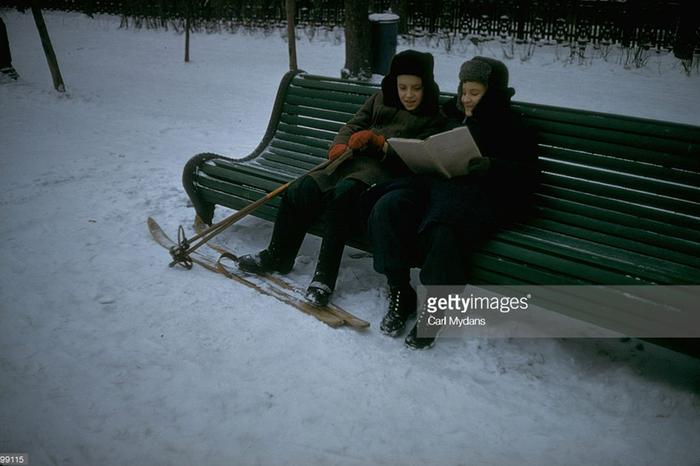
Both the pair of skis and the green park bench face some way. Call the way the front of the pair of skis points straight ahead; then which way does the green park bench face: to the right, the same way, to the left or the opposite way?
to the left

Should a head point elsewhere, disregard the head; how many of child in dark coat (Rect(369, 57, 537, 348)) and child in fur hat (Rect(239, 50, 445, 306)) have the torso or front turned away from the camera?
0

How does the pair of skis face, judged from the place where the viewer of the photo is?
facing away from the viewer and to the left of the viewer

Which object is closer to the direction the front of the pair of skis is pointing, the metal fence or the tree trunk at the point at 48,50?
the tree trunk

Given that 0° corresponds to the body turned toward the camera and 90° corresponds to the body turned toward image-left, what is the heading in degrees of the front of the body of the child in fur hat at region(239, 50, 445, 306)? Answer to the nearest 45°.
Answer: approximately 45°

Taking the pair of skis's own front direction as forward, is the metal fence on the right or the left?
on its right

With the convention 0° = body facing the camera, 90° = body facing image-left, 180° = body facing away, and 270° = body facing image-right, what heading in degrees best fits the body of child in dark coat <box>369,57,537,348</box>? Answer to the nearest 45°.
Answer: approximately 45°

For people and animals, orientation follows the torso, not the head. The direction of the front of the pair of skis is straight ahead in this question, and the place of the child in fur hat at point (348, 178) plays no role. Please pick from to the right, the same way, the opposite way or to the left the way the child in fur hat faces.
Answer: to the left

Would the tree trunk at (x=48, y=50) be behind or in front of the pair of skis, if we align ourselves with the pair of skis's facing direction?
in front
